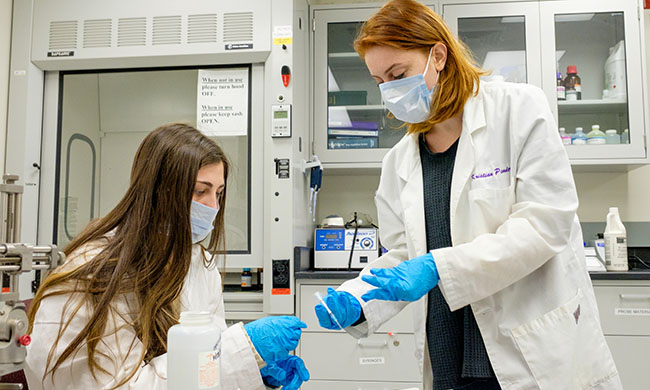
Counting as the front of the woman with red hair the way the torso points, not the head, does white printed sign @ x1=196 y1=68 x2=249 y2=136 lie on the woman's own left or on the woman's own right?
on the woman's own right

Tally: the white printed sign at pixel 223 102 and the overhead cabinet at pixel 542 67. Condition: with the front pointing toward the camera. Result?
2

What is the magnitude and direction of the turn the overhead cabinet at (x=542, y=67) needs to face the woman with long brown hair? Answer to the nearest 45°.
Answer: approximately 45° to its right

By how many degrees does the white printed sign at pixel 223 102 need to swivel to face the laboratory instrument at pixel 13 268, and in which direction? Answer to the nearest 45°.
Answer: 0° — it already faces it

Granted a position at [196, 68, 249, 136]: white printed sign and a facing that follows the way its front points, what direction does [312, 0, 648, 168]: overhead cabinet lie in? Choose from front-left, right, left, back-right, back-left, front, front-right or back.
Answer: left

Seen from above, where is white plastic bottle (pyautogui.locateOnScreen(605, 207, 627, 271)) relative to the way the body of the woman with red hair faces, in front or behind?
behind

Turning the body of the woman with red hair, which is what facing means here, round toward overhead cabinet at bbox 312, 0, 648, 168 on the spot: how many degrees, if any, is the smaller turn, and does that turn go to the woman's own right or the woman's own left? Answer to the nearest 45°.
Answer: approximately 135° to the woman's own right

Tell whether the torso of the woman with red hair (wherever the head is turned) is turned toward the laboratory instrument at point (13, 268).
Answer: yes

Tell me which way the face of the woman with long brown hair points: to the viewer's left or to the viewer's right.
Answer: to the viewer's right

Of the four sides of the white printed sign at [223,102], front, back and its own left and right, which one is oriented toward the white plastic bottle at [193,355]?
front

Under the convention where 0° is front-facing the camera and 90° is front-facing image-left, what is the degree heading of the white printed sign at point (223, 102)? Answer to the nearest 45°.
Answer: approximately 0°

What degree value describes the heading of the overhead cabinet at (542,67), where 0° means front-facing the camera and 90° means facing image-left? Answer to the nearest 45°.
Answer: approximately 0°

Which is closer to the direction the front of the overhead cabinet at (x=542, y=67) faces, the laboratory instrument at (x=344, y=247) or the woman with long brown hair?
the woman with long brown hair

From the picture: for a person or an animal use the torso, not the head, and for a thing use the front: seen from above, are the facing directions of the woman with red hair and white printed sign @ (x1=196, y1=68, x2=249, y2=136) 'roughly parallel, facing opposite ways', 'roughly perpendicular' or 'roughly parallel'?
roughly perpendicular
